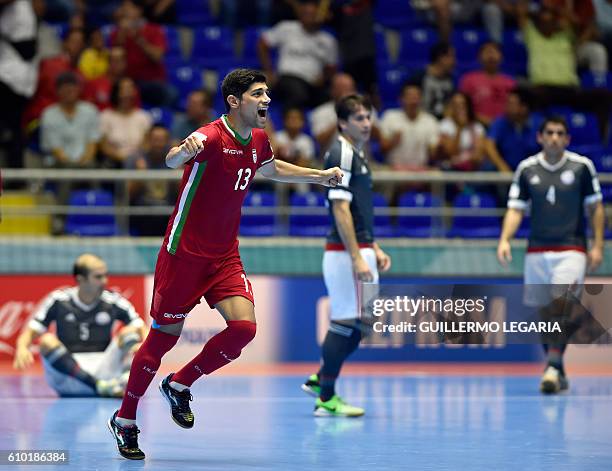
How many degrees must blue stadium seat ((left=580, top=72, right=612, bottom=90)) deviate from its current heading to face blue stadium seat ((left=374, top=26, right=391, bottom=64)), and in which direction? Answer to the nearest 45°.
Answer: approximately 90° to its right

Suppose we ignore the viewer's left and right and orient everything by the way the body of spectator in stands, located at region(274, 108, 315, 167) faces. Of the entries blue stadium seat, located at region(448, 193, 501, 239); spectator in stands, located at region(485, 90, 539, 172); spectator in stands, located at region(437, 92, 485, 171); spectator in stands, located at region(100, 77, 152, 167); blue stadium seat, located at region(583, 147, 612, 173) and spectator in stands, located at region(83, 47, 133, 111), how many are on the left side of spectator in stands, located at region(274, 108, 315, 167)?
4

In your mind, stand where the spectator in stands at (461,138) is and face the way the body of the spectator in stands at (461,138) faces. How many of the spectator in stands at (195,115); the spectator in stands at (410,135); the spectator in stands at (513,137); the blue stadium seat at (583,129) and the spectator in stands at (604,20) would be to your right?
2

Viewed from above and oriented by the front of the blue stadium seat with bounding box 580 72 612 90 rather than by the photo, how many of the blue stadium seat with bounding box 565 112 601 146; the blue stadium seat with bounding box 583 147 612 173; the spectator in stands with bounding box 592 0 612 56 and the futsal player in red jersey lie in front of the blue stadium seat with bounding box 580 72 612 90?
3

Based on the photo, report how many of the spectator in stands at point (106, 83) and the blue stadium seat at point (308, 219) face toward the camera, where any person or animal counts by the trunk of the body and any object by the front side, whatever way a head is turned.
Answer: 2

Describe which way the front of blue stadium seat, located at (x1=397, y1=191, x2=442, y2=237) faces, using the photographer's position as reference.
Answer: facing the viewer

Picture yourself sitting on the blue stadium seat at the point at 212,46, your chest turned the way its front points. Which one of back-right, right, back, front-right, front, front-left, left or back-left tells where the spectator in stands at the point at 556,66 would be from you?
left

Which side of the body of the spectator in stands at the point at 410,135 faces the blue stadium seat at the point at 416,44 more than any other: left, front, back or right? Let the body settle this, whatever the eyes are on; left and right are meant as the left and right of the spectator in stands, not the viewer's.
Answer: back

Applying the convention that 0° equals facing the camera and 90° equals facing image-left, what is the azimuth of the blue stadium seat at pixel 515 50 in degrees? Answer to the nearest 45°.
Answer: approximately 0°
